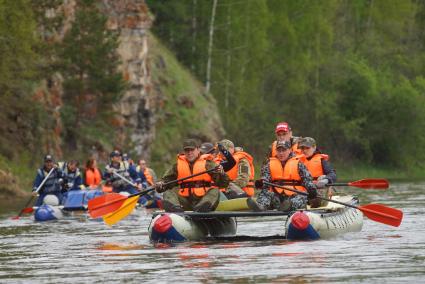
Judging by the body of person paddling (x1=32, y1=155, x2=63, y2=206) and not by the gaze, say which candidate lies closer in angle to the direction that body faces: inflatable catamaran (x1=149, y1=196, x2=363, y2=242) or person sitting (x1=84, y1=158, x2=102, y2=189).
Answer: the inflatable catamaran

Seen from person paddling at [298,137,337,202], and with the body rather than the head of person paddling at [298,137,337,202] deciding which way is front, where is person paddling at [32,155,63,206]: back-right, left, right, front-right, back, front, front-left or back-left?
right

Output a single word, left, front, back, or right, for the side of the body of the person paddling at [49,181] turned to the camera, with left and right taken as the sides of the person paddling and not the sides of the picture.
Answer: front

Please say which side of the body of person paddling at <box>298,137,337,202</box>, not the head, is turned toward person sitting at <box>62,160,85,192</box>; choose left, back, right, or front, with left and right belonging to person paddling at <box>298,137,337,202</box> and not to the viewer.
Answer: right

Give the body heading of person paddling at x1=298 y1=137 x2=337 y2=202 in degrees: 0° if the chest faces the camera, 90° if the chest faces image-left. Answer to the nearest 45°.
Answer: approximately 45°

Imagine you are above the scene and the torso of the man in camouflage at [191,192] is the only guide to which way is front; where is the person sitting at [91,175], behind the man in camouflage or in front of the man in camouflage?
behind

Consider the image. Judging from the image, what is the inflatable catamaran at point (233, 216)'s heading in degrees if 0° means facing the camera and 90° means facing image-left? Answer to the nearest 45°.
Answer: approximately 45°

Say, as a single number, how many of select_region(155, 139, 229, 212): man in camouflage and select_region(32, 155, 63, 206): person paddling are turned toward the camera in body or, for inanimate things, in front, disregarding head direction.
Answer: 2
